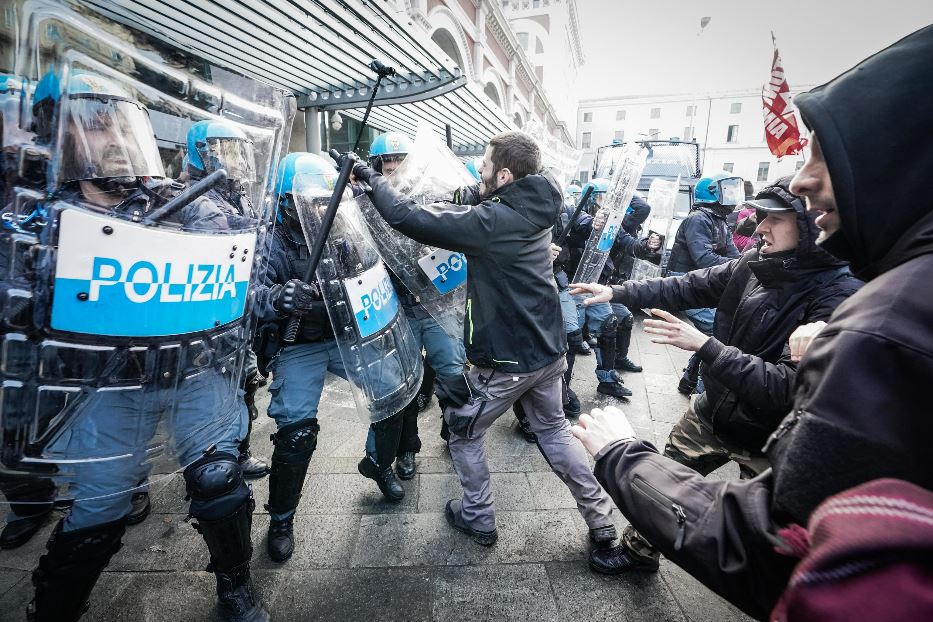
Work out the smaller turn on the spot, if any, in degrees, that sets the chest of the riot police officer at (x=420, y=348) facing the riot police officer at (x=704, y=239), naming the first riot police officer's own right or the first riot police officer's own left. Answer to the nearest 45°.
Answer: approximately 90° to the first riot police officer's own left

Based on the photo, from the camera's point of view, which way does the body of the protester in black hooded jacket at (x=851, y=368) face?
to the viewer's left

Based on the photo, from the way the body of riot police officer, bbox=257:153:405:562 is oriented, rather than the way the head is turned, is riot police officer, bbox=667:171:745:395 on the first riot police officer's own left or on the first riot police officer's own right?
on the first riot police officer's own left

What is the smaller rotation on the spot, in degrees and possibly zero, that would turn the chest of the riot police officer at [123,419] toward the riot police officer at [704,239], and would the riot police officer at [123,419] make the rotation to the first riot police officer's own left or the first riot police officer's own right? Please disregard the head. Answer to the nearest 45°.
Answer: approximately 45° to the first riot police officer's own left

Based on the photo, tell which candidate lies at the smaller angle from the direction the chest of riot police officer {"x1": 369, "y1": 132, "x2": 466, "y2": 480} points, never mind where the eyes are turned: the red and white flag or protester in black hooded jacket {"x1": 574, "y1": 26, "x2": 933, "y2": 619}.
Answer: the protester in black hooded jacket

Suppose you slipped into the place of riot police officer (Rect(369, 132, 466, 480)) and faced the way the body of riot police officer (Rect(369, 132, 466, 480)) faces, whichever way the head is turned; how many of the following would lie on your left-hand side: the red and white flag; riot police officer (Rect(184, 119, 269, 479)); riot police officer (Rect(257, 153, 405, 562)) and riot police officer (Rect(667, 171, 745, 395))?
2

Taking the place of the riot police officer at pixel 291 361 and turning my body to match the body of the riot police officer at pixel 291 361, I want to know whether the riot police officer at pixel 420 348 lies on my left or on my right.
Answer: on my left

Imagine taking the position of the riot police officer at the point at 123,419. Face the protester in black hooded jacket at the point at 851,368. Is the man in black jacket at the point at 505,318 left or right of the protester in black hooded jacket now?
left

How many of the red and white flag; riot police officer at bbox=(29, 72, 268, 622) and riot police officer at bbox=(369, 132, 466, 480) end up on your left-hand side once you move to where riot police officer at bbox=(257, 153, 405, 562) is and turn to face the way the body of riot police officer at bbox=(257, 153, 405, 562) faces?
2

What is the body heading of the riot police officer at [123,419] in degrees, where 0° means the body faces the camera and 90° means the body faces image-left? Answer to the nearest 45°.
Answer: approximately 315°

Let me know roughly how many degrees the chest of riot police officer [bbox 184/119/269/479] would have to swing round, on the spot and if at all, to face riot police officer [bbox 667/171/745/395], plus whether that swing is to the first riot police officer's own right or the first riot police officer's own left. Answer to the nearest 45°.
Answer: approximately 45° to the first riot police officer's own left

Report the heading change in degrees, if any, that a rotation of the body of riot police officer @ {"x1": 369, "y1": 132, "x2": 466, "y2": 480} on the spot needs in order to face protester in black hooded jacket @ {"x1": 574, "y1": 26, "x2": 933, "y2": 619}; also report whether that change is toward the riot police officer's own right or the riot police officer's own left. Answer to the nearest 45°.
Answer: approximately 45° to the riot police officer's own right

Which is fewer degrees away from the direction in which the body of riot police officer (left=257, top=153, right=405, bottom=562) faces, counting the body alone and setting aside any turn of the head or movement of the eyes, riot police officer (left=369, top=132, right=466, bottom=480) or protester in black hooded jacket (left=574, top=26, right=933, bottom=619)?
the protester in black hooded jacket
